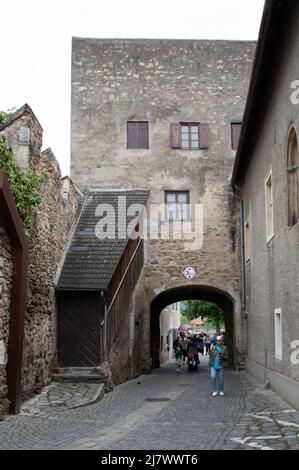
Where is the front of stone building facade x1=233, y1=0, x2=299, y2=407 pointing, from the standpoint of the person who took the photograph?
facing to the left of the viewer

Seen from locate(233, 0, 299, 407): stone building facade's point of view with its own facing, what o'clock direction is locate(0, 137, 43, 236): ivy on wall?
The ivy on wall is roughly at 11 o'clock from the stone building facade.
